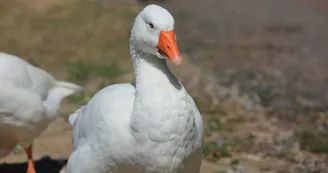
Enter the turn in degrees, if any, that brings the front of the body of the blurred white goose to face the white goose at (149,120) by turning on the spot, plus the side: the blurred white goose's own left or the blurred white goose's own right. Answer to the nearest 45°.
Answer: approximately 135° to the blurred white goose's own left

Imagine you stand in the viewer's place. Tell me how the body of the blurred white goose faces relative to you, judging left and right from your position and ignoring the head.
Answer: facing to the left of the viewer

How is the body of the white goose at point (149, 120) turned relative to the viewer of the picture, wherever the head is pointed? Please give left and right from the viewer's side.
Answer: facing the viewer and to the right of the viewer

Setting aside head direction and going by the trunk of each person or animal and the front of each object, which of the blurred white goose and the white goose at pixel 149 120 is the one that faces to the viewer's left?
the blurred white goose

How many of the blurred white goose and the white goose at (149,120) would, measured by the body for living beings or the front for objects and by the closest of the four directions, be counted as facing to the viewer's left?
1
